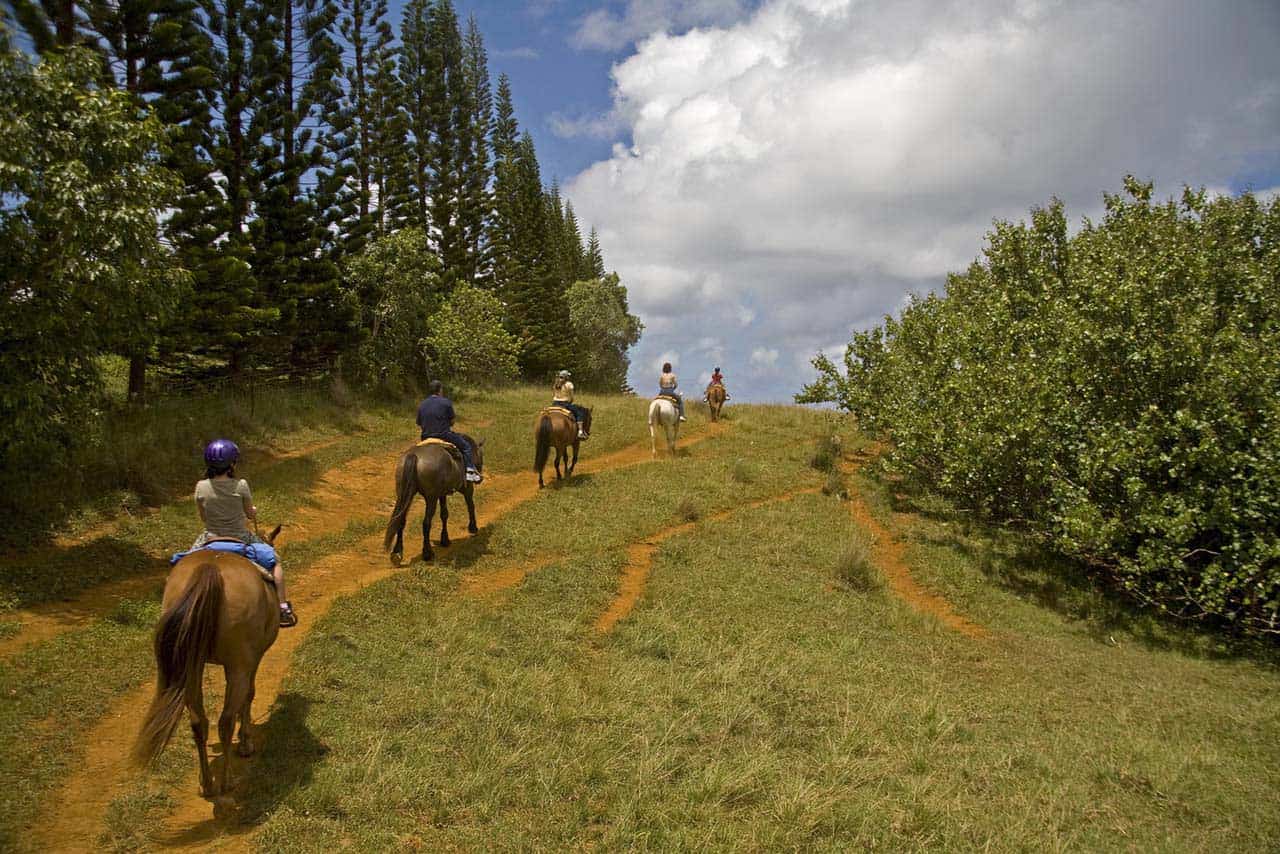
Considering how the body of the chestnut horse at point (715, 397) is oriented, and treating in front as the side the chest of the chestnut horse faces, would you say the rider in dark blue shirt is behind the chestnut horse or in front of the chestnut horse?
behind

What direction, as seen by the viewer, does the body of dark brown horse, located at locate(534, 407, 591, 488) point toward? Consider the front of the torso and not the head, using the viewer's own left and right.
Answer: facing away from the viewer and to the right of the viewer

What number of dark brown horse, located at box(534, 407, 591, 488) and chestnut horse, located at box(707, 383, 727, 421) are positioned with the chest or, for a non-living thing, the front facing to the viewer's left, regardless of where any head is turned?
0

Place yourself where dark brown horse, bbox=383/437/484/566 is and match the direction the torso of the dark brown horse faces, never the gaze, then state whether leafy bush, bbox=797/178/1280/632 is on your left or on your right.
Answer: on your right

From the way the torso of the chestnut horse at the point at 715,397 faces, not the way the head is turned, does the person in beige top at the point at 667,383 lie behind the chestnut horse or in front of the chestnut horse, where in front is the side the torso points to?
behind

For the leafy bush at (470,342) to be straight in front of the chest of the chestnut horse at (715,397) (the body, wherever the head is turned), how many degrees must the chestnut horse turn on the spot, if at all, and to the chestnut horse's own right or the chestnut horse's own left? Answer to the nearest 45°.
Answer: approximately 90° to the chestnut horse's own left

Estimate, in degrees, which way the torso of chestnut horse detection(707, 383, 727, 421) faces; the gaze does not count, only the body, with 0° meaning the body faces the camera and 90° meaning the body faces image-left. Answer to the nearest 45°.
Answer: approximately 180°

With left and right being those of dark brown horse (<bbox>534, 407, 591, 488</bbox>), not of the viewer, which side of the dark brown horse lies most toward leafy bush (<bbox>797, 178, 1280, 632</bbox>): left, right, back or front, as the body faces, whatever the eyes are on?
right

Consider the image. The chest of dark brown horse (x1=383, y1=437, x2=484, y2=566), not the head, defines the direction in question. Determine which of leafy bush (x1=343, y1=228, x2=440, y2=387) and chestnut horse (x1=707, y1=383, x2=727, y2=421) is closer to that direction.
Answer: the chestnut horse
